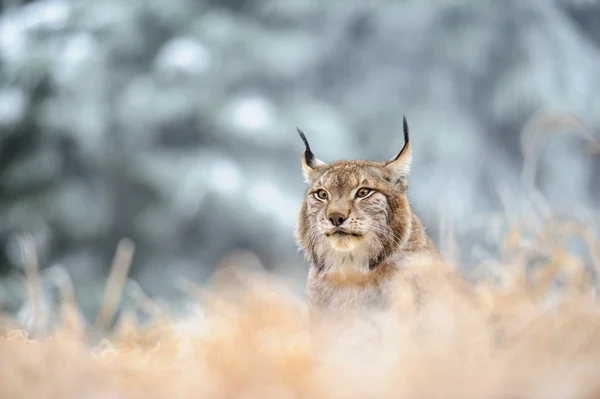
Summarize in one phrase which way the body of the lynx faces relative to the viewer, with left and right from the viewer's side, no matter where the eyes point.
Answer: facing the viewer and to the left of the viewer
